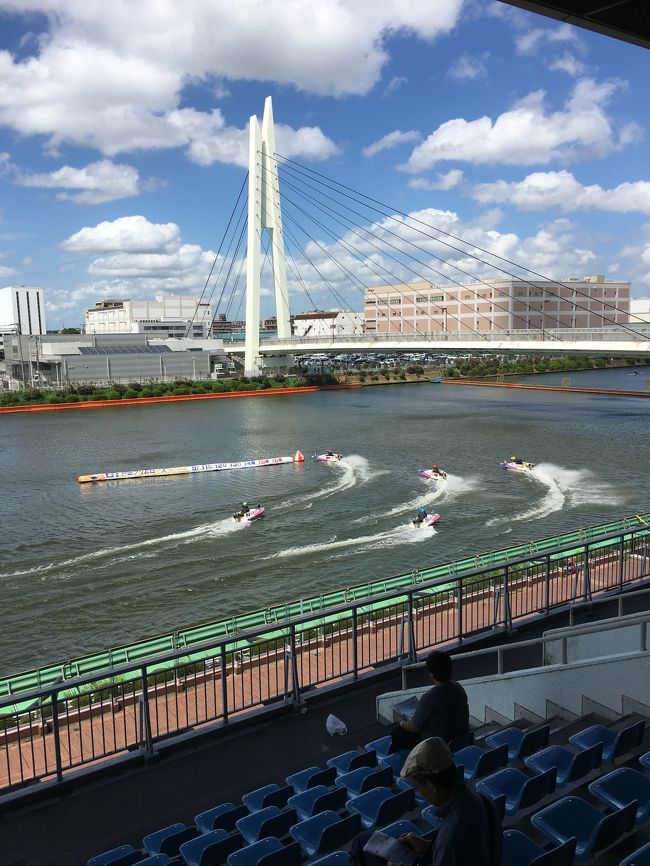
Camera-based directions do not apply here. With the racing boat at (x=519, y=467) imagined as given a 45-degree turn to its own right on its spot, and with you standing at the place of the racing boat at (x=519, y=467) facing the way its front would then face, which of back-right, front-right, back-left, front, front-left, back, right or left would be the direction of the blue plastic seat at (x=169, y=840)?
back-left

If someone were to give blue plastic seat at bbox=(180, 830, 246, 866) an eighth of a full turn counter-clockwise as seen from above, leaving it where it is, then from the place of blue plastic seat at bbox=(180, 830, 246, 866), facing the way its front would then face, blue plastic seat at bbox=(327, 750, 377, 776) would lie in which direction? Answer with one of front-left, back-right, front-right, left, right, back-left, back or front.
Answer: back-right

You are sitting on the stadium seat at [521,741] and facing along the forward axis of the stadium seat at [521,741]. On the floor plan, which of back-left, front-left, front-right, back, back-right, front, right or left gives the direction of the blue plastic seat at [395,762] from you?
front-left

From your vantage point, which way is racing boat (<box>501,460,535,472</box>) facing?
to the viewer's left

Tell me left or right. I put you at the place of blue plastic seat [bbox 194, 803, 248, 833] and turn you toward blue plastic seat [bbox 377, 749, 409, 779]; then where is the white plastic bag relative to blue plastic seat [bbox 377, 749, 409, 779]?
left

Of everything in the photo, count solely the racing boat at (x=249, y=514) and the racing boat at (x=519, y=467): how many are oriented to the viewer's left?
1

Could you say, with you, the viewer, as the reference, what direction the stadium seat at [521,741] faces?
facing away from the viewer and to the left of the viewer

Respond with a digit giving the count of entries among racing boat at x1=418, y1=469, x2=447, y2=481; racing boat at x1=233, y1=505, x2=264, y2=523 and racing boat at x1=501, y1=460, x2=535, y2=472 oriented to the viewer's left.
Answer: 2

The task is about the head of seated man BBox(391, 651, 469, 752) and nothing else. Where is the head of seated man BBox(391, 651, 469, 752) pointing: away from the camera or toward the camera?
away from the camera

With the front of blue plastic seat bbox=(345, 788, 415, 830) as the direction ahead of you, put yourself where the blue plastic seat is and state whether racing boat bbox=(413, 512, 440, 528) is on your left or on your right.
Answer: on your right

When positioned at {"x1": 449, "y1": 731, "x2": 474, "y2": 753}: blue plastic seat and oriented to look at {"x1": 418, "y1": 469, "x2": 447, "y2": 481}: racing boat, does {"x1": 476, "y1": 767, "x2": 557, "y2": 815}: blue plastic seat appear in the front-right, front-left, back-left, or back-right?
back-right

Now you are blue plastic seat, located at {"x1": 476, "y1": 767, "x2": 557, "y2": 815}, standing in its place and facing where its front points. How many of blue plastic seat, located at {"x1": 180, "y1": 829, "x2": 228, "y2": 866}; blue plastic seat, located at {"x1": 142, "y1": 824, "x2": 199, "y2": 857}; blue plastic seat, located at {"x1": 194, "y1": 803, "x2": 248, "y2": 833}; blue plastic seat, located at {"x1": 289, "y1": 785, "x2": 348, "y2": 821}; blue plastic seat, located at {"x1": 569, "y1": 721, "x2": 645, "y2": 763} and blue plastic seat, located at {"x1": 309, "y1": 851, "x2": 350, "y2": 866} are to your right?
1

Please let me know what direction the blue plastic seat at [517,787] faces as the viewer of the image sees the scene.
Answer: facing away from the viewer and to the left of the viewer

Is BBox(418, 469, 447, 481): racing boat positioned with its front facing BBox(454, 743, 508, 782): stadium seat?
no

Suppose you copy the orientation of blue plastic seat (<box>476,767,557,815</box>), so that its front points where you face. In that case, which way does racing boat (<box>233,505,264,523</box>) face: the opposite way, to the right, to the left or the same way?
to the right

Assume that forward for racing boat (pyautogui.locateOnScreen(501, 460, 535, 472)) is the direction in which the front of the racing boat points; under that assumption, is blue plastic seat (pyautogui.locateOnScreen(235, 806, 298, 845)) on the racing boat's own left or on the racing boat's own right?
on the racing boat's own left

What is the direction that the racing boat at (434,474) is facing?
to the viewer's left

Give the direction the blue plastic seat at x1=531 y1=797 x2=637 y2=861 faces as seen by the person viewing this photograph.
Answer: facing away from the viewer and to the left of the viewer
